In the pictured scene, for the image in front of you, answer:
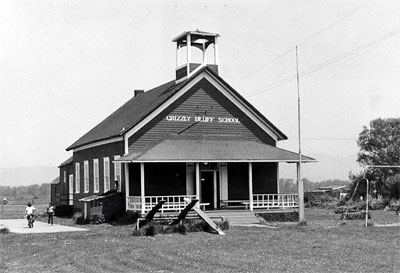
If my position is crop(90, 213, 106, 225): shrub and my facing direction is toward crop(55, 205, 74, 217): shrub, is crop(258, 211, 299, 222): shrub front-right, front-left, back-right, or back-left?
back-right

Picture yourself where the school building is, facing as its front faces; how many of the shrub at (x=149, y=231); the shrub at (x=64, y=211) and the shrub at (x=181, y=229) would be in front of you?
2

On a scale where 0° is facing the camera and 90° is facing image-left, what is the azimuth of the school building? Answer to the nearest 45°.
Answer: approximately 0°

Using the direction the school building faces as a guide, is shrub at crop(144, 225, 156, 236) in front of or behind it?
in front

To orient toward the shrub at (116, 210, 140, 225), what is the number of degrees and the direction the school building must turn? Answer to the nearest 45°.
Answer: approximately 45° to its right

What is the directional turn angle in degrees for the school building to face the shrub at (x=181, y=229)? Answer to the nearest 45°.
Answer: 0° — it already faces it

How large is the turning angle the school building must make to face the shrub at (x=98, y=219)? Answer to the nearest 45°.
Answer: approximately 90° to its right
